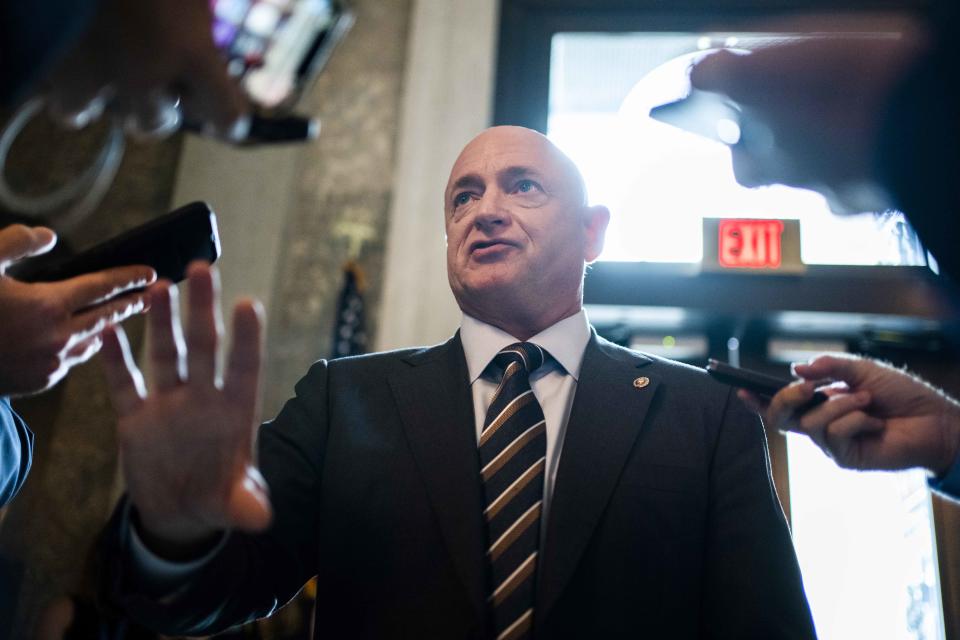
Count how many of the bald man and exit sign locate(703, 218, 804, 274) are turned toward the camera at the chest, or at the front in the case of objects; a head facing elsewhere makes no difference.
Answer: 2

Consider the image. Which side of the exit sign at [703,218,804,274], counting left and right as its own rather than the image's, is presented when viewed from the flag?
right

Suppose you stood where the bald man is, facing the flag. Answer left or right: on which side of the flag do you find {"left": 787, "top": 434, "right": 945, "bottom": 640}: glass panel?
right

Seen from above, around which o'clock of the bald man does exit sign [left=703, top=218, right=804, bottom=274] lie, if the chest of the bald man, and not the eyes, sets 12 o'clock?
The exit sign is roughly at 7 o'clock from the bald man.

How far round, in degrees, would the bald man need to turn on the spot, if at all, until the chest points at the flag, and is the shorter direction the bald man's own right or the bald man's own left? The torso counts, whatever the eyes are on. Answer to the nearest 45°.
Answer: approximately 180°

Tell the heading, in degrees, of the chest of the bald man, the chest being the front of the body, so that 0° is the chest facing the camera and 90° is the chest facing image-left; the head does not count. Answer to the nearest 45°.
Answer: approximately 0°

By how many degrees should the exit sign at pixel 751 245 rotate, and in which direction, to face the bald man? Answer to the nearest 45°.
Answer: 0° — it already faces them

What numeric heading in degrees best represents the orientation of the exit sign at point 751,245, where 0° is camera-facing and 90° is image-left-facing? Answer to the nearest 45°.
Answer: approximately 0°
